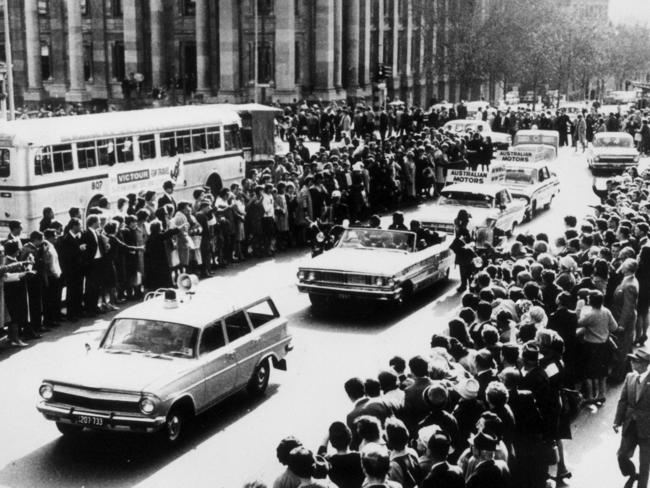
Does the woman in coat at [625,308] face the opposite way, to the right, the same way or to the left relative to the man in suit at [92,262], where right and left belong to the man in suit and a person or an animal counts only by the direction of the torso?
the opposite way

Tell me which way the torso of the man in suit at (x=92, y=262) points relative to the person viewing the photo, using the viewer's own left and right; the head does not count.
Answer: facing the viewer and to the right of the viewer

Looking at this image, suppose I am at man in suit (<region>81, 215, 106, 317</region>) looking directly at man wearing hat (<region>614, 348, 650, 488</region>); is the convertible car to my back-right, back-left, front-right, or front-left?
front-left

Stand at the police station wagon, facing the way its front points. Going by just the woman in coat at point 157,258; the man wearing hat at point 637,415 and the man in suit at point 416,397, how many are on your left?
2

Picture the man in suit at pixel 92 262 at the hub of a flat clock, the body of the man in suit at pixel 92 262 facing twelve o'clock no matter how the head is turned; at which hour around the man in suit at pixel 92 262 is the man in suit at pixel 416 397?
the man in suit at pixel 416 397 is roughly at 1 o'clock from the man in suit at pixel 92 262.

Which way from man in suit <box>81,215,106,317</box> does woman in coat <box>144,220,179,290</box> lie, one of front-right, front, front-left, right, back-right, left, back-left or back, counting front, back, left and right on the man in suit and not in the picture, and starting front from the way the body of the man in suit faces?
left

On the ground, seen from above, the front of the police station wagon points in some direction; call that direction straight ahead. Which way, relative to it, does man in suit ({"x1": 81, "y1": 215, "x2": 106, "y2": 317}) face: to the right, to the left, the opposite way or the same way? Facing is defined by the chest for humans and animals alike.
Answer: to the left

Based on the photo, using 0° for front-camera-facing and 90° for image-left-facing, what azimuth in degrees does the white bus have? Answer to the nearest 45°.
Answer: approximately 225°

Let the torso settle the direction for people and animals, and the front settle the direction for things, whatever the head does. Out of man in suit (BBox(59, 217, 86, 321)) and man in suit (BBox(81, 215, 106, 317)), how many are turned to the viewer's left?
0

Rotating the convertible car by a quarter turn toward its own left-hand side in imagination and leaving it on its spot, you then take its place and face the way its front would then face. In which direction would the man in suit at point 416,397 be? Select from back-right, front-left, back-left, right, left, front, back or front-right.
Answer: front-right

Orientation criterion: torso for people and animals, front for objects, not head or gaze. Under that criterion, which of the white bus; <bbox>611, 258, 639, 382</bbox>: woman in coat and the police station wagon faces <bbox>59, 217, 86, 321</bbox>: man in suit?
the woman in coat

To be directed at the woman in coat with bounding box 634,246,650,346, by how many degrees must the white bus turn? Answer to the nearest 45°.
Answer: approximately 90° to its right

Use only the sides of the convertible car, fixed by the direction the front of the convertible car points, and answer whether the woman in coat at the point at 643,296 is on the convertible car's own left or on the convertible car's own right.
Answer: on the convertible car's own left

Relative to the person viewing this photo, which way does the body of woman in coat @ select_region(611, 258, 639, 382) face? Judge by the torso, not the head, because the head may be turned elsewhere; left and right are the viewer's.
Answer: facing to the left of the viewer

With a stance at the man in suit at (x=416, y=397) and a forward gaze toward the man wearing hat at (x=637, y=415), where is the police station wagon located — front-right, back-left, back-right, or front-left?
back-left

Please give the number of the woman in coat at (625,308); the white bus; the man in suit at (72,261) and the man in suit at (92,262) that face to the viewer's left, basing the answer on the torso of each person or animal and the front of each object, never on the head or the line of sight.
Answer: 1
